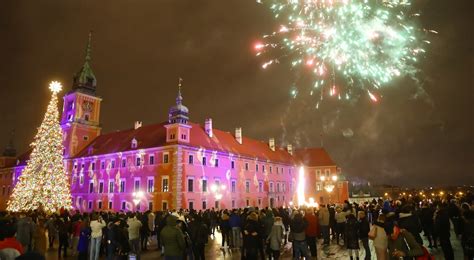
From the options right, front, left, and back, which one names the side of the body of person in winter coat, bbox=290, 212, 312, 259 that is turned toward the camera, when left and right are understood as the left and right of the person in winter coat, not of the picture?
back

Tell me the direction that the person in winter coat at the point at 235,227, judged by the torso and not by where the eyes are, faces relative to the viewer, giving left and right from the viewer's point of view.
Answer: facing away from the viewer

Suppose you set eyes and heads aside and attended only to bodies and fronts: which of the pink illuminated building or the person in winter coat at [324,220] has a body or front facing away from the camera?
the person in winter coat

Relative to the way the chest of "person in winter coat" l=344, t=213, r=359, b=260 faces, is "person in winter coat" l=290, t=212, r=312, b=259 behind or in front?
behind

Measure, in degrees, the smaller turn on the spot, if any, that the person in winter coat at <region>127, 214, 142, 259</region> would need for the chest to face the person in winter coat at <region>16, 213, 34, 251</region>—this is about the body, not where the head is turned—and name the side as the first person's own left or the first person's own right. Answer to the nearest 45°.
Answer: approximately 90° to the first person's own left

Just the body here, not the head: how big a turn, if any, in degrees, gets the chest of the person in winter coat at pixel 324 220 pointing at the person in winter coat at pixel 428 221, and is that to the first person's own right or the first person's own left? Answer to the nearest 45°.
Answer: approximately 90° to the first person's own right

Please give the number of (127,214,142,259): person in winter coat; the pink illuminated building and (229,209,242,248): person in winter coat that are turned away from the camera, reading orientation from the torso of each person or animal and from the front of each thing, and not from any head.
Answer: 2

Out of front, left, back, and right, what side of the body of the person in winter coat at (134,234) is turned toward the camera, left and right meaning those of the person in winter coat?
back

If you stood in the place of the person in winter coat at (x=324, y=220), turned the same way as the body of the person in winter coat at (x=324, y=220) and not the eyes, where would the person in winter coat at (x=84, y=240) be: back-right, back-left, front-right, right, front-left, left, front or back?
back-left

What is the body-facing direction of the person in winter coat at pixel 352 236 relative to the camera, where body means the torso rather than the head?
away from the camera
